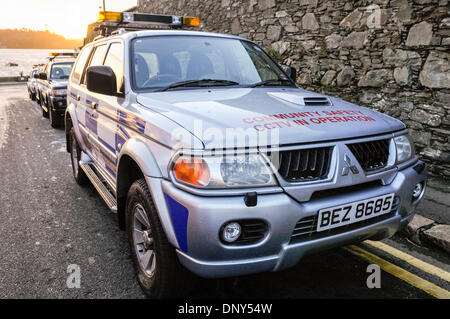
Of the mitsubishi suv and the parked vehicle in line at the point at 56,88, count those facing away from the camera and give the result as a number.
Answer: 0

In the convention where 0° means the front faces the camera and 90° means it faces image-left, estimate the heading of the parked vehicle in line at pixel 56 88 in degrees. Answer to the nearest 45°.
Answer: approximately 315°

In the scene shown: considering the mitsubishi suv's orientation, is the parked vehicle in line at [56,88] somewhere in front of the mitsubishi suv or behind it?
behind

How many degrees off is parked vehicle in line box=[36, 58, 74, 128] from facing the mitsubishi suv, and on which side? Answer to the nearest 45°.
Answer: approximately 45° to its right

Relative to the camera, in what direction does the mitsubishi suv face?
facing the viewer and to the right of the viewer

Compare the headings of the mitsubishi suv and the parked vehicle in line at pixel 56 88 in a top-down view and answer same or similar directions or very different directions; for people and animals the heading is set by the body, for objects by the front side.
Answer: same or similar directions
